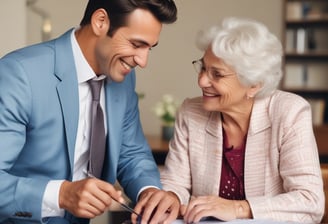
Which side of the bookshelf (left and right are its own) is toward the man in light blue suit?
front

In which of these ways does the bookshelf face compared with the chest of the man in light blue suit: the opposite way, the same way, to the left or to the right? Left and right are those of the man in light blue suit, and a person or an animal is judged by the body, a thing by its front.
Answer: to the right

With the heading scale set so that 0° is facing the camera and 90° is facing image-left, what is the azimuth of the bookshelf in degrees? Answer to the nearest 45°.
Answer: approximately 0°

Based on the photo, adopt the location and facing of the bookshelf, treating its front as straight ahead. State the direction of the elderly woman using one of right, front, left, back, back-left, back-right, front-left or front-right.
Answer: front

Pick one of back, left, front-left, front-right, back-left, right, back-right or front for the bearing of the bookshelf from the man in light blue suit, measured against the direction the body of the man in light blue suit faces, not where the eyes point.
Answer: left

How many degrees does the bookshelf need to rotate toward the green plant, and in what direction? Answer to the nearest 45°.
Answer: approximately 45° to its right

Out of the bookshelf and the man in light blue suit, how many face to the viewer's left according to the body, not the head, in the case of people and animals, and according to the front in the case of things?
0

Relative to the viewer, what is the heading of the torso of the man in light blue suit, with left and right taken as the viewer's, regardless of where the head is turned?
facing the viewer and to the right of the viewer
